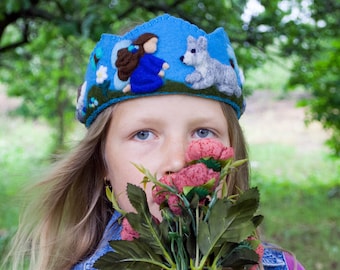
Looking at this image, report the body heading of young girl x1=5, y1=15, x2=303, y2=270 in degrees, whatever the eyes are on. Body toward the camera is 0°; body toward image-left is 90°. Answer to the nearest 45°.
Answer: approximately 0°

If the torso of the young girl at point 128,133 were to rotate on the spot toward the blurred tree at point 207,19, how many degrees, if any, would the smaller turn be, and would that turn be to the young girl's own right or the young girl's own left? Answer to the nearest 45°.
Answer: approximately 180°
